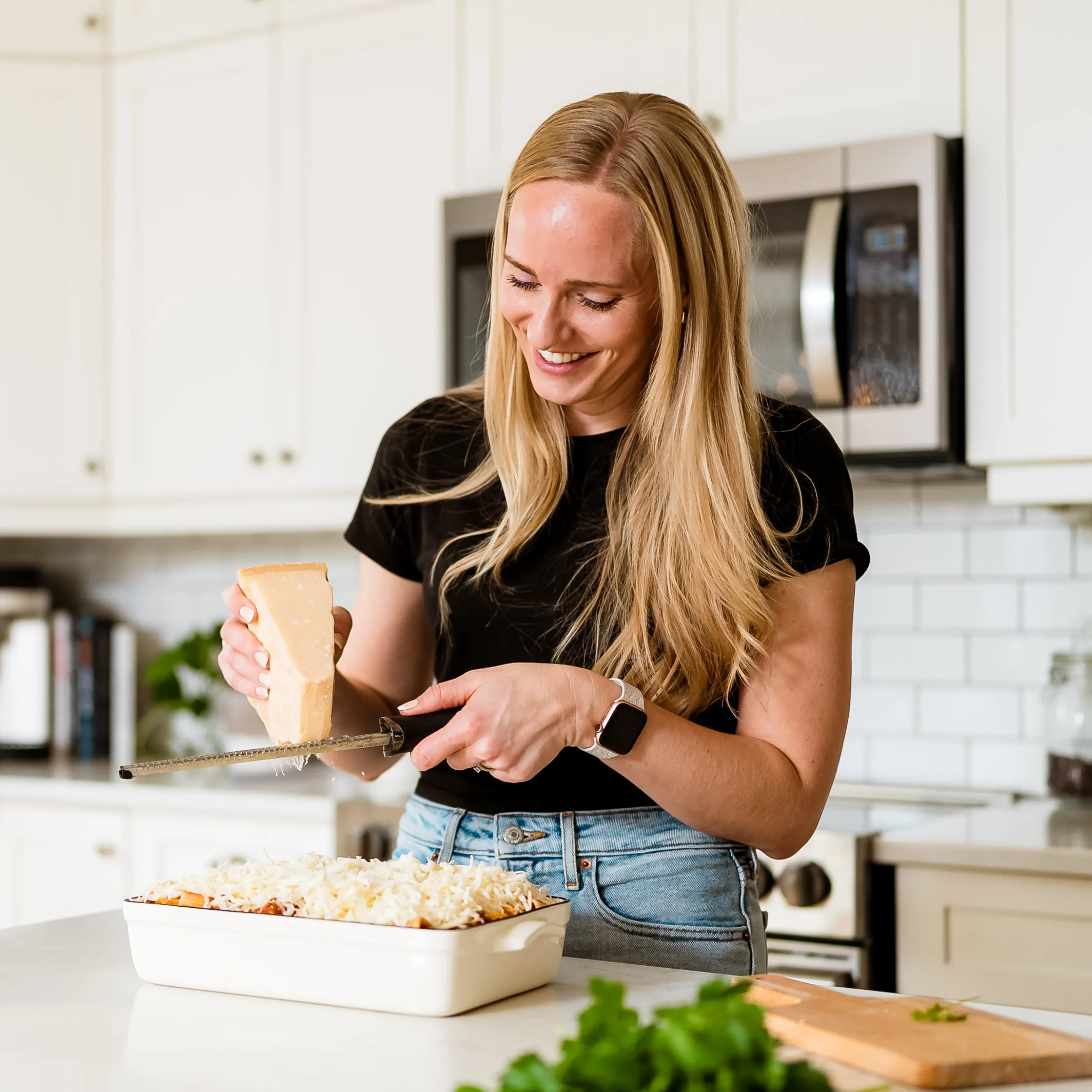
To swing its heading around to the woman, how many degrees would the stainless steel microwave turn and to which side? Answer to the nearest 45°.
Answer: approximately 45° to its left

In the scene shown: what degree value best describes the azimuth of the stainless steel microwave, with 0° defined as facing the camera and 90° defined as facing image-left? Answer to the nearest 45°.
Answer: approximately 45°

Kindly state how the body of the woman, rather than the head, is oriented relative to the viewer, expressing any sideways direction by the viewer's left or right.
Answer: facing the viewer and to the left of the viewer

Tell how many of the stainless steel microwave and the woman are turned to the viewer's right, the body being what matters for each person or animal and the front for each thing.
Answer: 0

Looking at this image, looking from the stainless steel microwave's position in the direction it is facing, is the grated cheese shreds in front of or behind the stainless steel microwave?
in front

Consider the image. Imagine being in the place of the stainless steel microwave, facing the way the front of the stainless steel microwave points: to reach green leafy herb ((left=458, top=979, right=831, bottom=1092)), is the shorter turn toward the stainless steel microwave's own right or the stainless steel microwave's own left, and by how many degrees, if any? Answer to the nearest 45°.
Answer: approximately 45° to the stainless steel microwave's own left

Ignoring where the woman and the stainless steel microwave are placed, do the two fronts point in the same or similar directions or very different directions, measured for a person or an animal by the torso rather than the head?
same or similar directions

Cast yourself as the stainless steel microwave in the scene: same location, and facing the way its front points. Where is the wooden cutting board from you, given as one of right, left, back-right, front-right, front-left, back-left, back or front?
front-left

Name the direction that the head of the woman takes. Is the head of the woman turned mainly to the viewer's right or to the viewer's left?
to the viewer's left

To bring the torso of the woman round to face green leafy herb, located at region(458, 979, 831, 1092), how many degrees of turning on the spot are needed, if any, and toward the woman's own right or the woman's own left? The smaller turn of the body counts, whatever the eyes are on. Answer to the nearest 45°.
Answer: approximately 45° to the woman's own left
